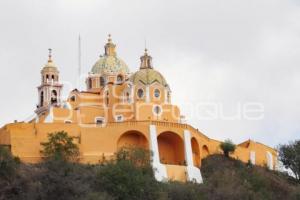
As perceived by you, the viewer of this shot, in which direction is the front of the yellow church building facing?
facing away from the viewer and to the left of the viewer

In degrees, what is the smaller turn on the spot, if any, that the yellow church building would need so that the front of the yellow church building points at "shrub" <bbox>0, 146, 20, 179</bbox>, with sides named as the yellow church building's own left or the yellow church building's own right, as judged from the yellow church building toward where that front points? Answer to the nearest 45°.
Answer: approximately 90° to the yellow church building's own left

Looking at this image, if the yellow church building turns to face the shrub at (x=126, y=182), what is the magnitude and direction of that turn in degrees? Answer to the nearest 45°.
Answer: approximately 135° to its left

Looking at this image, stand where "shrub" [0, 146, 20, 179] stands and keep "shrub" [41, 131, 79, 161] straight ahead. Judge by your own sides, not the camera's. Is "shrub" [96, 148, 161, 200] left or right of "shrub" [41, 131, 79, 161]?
right
